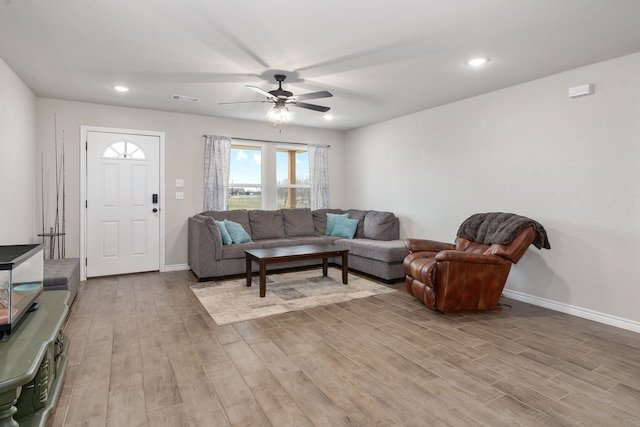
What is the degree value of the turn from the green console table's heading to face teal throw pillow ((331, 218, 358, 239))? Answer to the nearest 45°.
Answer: approximately 45° to its left

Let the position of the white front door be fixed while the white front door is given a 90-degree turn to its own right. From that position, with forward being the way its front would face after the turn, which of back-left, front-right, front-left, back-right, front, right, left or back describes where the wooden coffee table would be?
back-left

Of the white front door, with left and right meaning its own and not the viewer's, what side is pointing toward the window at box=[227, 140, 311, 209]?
left

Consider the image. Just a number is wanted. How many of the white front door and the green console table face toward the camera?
1

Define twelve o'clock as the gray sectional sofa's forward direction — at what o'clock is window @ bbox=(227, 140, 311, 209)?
The window is roughly at 5 o'clock from the gray sectional sofa.

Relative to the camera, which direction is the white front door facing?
toward the camera

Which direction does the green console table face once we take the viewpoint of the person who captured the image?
facing to the right of the viewer

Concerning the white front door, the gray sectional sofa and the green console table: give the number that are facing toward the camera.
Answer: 2

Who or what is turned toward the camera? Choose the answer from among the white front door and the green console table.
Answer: the white front door

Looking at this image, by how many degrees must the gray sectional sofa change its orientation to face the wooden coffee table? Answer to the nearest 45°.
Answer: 0° — it already faces it

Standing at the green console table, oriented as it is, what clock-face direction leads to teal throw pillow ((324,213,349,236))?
The teal throw pillow is roughly at 11 o'clock from the green console table.

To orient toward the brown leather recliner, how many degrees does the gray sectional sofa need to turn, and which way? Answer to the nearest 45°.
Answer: approximately 45° to its left

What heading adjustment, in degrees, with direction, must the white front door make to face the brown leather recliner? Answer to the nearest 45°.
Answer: approximately 45° to its left

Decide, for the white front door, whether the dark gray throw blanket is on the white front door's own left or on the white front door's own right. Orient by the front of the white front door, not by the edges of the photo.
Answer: on the white front door's own left

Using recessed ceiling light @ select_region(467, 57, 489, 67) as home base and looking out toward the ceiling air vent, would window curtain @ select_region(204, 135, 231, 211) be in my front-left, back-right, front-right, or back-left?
front-right

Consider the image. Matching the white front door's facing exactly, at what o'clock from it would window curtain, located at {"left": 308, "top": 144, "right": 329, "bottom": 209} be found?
The window curtain is roughly at 9 o'clock from the white front door.

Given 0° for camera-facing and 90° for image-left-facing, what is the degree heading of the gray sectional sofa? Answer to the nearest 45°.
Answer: approximately 0°

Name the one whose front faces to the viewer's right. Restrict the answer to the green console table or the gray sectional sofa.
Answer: the green console table
